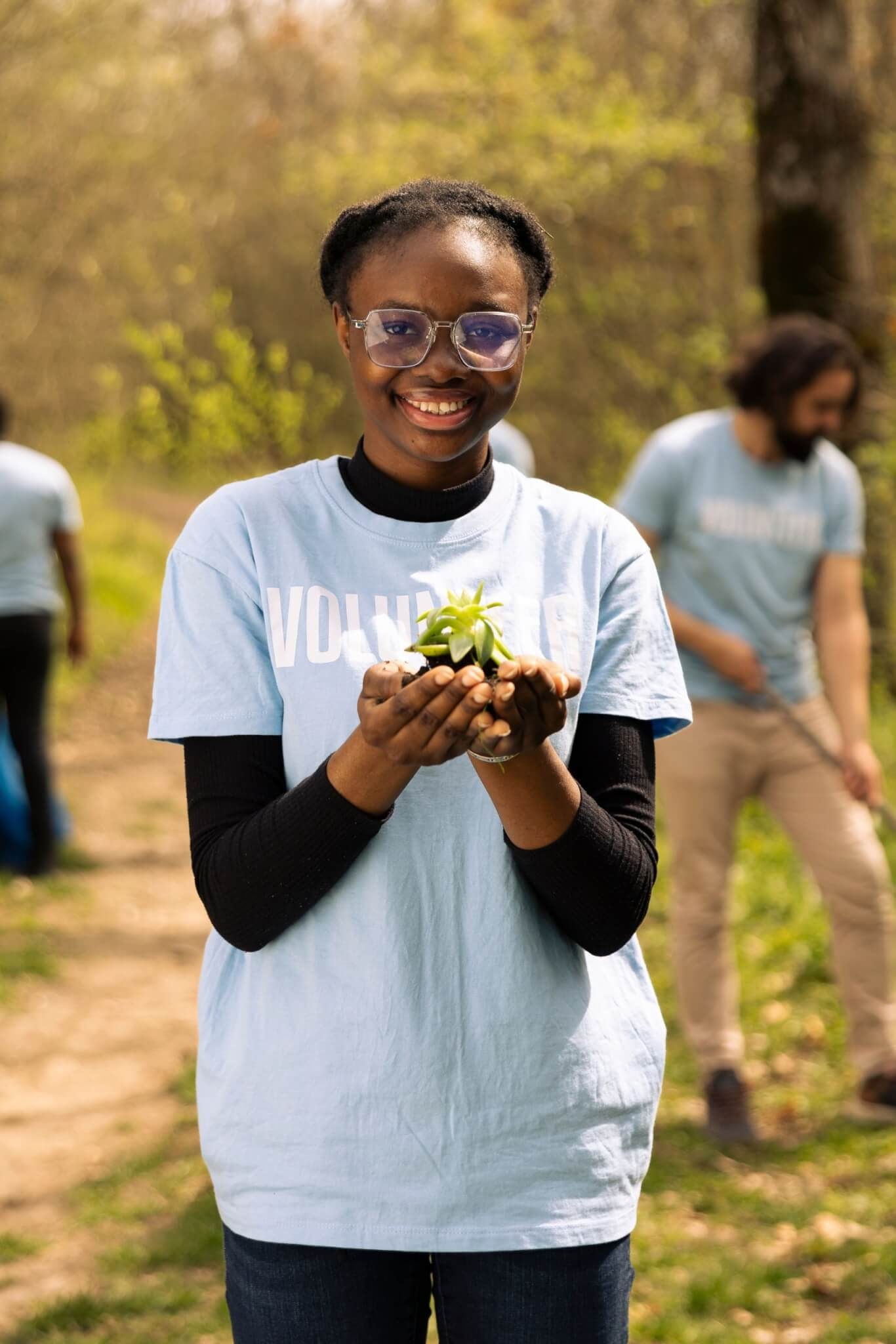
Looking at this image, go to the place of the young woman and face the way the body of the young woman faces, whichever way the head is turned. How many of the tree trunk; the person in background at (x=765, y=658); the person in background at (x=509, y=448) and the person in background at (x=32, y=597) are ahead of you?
0

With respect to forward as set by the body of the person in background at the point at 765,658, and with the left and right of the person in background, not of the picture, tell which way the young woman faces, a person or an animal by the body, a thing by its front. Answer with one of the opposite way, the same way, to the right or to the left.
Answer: the same way

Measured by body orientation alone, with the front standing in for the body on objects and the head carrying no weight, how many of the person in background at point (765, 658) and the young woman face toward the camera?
2

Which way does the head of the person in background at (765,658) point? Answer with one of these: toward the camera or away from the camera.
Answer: toward the camera

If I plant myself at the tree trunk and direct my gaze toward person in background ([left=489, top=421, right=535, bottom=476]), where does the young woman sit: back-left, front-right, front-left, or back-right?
front-left

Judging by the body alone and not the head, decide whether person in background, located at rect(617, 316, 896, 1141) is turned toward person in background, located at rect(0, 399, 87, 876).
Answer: no

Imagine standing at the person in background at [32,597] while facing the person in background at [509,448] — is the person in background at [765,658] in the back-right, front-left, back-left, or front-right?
front-right

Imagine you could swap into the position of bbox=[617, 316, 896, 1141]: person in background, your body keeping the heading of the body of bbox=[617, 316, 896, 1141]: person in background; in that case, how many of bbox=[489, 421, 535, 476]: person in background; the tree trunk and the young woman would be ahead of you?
1

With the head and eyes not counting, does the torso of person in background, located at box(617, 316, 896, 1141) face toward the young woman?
yes

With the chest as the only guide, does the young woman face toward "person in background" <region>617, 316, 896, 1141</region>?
no

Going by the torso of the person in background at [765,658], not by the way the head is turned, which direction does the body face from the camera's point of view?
toward the camera

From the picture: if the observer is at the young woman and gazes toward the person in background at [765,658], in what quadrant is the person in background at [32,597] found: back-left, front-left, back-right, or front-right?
front-left

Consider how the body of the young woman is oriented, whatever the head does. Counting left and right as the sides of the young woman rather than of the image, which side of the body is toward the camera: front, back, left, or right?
front

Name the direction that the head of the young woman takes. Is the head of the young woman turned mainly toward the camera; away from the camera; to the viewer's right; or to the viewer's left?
toward the camera

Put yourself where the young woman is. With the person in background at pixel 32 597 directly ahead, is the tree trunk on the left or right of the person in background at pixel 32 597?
right

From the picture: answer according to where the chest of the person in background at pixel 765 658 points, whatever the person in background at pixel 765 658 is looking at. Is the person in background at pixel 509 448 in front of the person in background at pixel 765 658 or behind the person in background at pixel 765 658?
behind

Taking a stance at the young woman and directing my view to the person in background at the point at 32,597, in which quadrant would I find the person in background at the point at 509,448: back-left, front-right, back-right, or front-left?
front-right

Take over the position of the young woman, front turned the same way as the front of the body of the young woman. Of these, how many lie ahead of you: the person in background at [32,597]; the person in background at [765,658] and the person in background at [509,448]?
0
